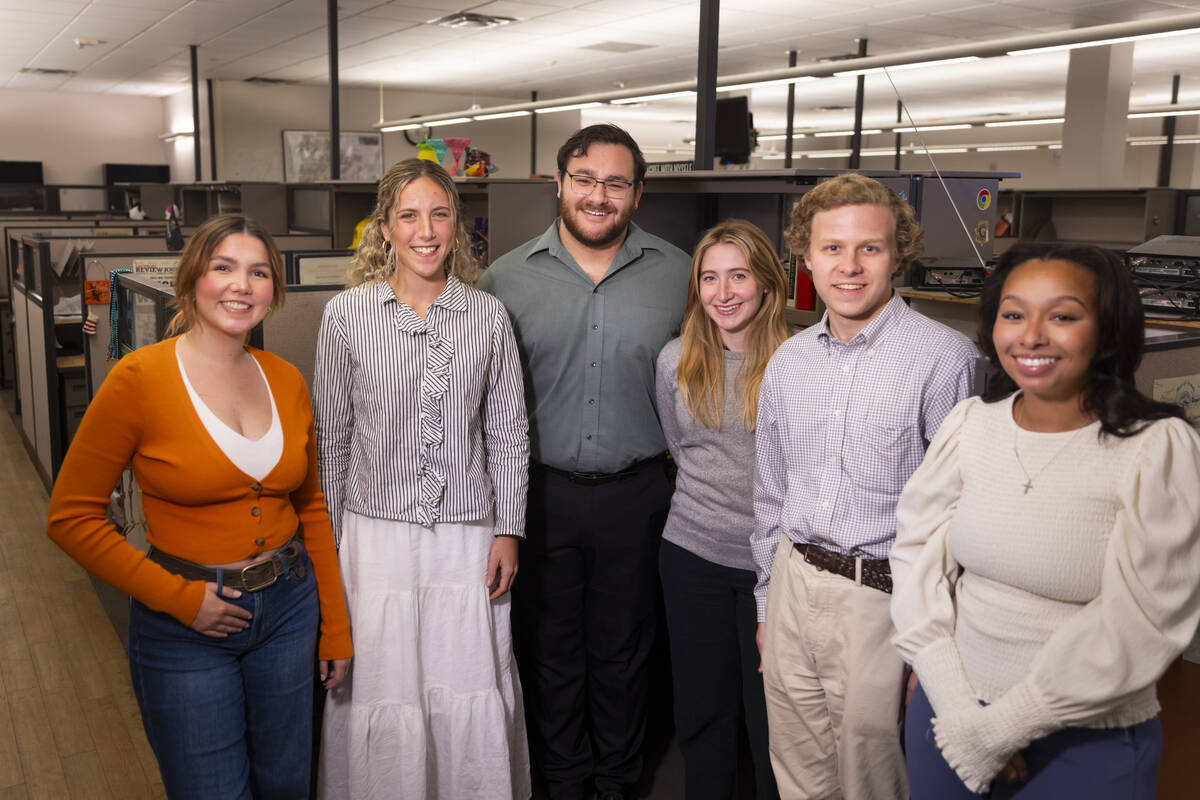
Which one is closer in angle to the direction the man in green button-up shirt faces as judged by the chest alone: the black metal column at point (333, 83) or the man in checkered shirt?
the man in checkered shirt

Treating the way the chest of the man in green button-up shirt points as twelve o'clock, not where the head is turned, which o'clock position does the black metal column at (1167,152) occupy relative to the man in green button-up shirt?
The black metal column is roughly at 7 o'clock from the man in green button-up shirt.

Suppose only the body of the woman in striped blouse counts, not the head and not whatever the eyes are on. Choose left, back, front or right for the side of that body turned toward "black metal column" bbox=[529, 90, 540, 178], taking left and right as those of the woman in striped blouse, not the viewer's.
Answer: back

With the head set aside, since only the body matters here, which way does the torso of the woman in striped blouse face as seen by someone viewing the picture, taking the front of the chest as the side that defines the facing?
toward the camera

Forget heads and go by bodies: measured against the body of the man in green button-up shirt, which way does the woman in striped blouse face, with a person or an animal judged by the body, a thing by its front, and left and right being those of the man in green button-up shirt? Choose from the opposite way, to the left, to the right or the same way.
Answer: the same way

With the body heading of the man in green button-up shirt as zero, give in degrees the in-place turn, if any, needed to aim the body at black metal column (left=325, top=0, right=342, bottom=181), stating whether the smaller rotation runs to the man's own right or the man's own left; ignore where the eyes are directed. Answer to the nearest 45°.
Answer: approximately 180°

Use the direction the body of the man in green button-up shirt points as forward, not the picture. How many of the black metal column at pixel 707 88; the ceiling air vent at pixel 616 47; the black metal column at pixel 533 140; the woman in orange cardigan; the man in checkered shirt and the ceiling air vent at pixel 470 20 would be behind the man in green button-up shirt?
4

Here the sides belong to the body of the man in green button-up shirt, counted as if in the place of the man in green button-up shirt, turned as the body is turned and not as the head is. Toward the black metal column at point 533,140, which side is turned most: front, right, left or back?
back

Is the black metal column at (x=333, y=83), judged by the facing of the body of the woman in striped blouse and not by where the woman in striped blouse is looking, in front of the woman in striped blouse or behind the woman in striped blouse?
behind

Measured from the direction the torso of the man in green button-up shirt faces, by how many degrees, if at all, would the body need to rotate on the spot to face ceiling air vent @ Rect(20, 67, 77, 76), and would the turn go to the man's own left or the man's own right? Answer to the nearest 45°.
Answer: approximately 135° to the man's own right

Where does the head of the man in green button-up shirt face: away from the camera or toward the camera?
toward the camera

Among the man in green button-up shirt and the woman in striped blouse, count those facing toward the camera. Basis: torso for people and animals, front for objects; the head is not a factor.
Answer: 2

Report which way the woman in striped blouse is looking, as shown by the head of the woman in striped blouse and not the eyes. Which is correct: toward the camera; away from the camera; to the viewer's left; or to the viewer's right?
toward the camera

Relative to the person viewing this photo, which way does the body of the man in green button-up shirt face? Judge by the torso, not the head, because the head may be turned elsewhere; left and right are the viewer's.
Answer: facing the viewer

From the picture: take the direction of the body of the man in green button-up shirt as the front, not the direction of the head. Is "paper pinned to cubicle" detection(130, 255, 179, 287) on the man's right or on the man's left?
on the man's right

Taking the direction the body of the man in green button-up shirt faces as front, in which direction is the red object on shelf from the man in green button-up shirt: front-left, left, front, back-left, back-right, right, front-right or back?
back-left

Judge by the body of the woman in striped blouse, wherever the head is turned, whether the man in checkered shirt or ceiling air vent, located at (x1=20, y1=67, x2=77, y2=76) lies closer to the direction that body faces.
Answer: the man in checkered shirt

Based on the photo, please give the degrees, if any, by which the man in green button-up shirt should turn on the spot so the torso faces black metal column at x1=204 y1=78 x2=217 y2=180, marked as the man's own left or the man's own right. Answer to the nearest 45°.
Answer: approximately 135° to the man's own right

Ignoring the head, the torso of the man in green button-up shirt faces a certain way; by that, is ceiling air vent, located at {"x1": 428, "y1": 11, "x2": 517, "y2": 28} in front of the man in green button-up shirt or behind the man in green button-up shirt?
behind

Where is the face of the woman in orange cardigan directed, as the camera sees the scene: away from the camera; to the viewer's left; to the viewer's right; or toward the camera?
toward the camera
